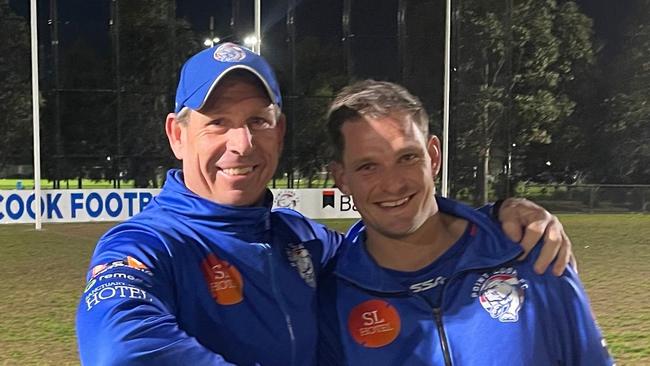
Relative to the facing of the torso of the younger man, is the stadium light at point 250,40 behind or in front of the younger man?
behind

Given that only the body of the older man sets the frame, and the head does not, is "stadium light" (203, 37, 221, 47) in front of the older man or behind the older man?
behind

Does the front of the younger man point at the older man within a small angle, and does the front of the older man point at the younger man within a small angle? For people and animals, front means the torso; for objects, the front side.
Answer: no

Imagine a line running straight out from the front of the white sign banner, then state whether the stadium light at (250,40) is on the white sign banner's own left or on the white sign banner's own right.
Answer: on the white sign banner's own left

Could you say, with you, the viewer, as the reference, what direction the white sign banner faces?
facing the viewer

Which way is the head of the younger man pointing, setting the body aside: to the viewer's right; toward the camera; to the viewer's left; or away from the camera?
toward the camera

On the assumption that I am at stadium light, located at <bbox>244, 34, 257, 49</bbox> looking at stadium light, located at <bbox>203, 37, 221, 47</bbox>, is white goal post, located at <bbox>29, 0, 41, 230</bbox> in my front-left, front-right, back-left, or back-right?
front-left

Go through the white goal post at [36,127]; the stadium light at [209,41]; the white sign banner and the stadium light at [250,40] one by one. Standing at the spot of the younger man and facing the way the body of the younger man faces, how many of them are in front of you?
0

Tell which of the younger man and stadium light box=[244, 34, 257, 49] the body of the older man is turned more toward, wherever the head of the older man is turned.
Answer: the younger man

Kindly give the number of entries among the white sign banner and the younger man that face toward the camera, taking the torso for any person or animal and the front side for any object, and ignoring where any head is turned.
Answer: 2

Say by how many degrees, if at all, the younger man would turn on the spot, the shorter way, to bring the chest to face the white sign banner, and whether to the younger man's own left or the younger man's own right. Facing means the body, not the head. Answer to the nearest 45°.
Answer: approximately 135° to the younger man's own right

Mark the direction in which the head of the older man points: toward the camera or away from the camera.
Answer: toward the camera

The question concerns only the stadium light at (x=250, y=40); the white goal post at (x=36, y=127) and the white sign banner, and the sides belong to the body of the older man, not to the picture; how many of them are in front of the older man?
0

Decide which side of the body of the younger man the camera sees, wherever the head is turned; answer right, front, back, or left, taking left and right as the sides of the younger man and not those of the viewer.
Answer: front

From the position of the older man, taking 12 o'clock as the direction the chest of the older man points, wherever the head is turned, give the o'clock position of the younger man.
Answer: The younger man is roughly at 10 o'clock from the older man.
